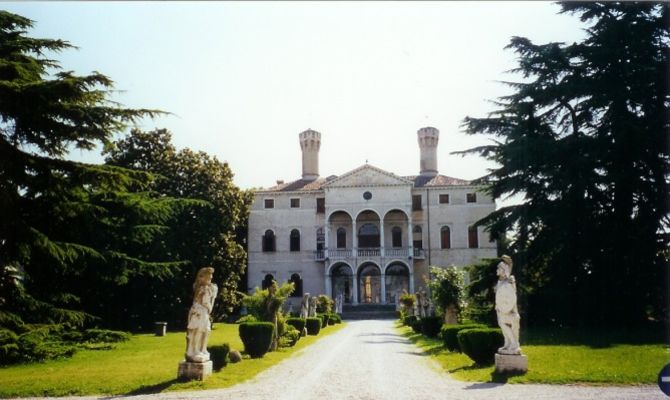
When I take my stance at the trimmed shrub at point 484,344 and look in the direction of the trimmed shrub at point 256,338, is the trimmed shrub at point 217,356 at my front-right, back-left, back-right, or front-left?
front-left

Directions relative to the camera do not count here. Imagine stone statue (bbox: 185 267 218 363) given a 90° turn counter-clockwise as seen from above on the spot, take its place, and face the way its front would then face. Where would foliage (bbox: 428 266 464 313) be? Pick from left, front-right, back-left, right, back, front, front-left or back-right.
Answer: front

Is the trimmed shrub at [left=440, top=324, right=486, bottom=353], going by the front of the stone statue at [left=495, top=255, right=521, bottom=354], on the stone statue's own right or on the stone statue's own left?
on the stone statue's own right

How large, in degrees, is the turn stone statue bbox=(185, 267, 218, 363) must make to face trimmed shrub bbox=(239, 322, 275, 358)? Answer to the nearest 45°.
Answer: approximately 135° to its left

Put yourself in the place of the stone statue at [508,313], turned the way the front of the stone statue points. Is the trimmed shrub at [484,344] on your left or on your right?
on your right

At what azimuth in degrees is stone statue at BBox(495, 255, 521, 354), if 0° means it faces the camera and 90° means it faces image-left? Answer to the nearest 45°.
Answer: approximately 45°

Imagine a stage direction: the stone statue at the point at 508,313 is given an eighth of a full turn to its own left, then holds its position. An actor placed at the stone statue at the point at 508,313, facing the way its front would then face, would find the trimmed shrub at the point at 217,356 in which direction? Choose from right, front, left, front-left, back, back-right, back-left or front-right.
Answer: right

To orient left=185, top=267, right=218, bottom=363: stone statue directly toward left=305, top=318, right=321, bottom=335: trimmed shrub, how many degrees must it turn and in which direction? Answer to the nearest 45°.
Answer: approximately 135° to its left

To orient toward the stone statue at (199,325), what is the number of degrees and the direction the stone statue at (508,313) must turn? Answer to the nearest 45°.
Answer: approximately 45° to its right

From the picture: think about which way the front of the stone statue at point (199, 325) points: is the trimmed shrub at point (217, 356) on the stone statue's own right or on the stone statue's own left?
on the stone statue's own left

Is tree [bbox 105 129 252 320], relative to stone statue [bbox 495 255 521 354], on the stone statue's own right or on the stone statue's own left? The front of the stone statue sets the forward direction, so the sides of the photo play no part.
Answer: on the stone statue's own right

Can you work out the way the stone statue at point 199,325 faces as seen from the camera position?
facing the viewer and to the right of the viewer

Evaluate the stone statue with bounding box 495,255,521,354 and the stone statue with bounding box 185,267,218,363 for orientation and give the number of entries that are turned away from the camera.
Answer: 0

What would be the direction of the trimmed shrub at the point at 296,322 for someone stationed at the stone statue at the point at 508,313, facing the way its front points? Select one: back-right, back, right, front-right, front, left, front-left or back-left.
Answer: right

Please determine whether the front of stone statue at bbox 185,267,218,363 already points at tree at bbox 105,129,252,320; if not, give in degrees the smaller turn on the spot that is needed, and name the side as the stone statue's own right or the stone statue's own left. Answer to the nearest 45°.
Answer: approximately 135° to the stone statue's own left

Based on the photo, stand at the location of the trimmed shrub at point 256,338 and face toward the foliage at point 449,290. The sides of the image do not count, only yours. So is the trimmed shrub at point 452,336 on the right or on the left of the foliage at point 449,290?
right
